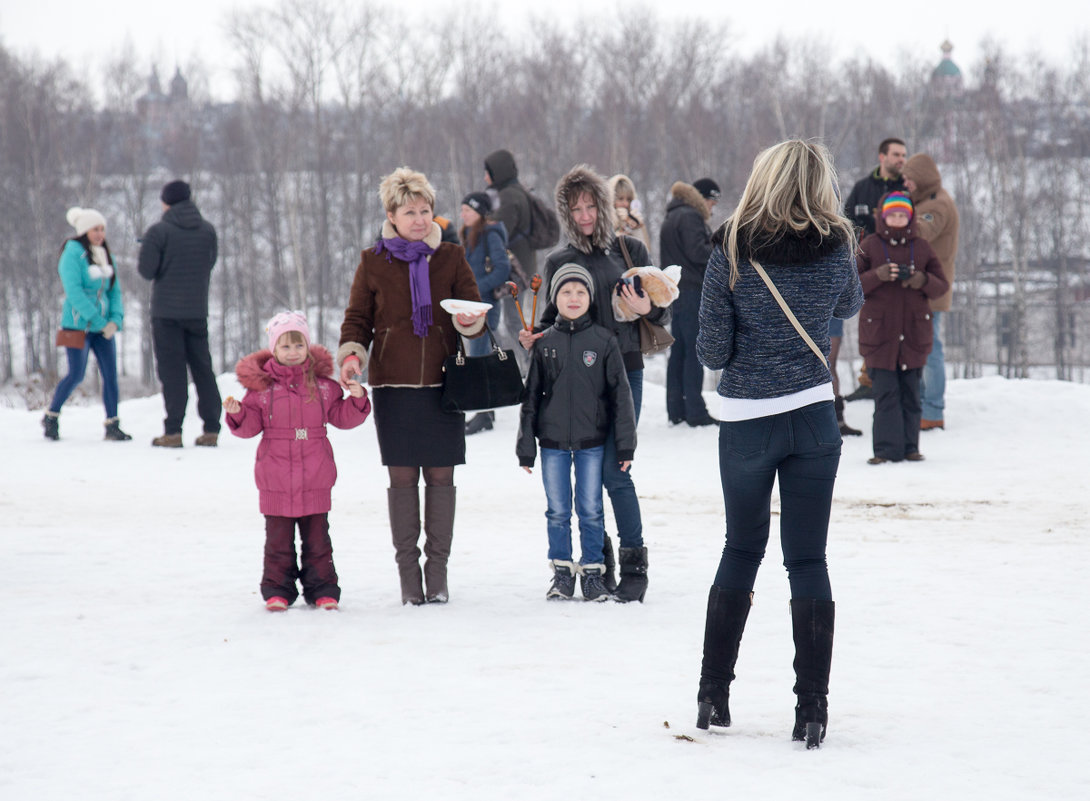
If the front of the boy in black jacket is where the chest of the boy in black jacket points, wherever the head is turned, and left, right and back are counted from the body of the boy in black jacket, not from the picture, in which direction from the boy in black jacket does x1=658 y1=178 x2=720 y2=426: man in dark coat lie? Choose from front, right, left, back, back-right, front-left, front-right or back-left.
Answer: back

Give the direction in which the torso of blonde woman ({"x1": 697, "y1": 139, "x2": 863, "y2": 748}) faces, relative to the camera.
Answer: away from the camera

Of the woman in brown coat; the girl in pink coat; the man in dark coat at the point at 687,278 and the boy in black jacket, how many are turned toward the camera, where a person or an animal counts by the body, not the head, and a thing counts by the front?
3

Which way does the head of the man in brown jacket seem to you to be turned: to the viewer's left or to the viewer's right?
to the viewer's left

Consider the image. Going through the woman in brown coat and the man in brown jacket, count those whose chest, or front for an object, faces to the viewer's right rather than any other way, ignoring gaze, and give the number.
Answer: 0

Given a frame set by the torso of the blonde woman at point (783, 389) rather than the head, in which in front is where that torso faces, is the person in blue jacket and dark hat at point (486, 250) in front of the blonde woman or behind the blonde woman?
in front

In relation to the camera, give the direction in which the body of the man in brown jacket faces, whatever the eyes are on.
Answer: to the viewer's left
